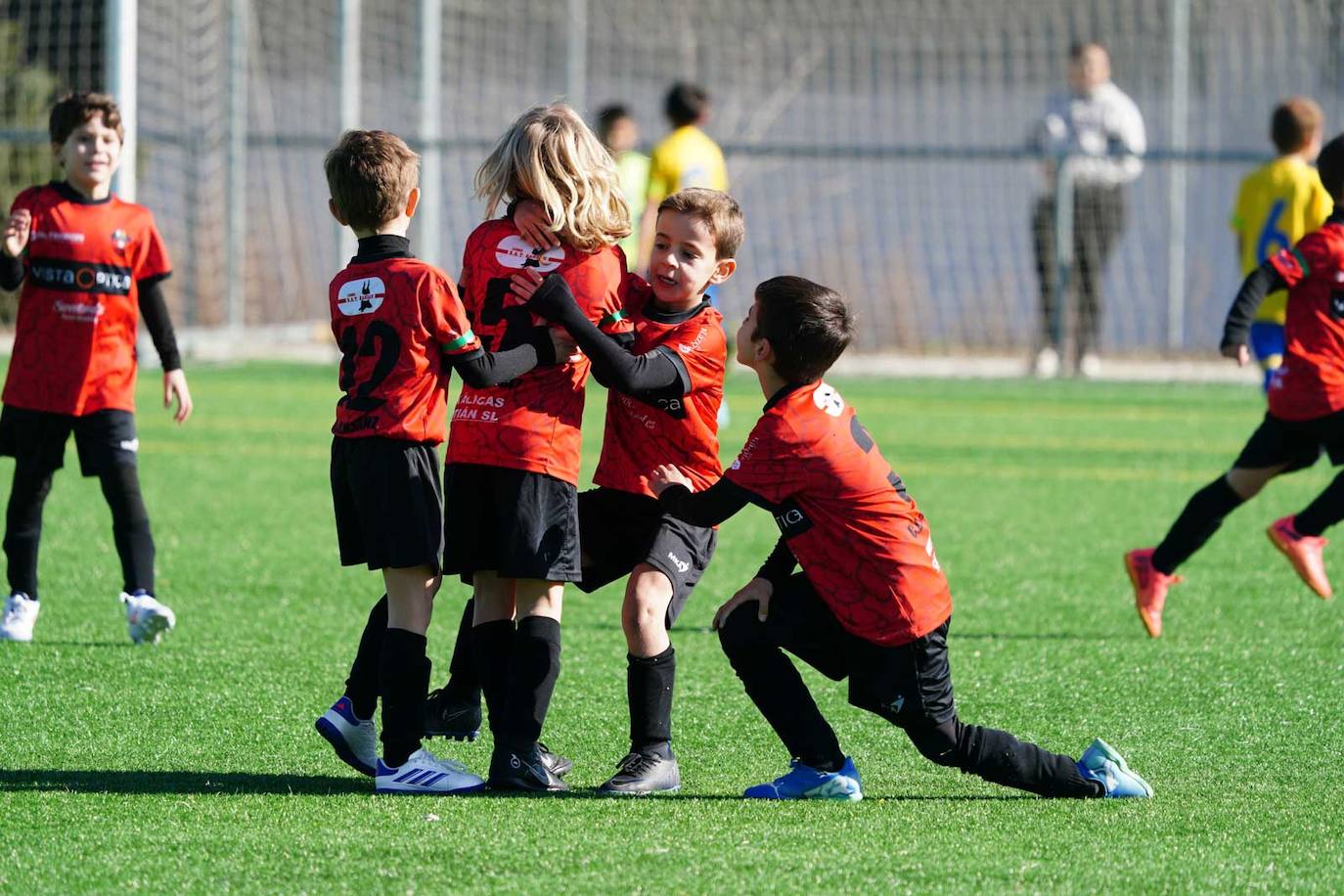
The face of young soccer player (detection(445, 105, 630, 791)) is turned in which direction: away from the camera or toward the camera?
away from the camera

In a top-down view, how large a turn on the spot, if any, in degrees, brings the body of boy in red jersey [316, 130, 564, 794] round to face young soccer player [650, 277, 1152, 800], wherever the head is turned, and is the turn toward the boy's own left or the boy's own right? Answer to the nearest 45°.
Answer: approximately 45° to the boy's own right

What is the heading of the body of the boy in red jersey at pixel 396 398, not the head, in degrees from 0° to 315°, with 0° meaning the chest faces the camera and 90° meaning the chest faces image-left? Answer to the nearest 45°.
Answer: approximately 225°

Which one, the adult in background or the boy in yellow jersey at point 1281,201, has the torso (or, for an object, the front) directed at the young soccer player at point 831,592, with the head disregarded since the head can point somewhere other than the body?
the adult in background

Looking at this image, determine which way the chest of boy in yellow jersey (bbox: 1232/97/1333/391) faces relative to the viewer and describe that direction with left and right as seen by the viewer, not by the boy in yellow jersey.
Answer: facing away from the viewer and to the right of the viewer

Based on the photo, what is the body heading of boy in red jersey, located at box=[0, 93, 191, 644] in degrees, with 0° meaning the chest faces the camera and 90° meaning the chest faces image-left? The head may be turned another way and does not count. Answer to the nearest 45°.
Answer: approximately 0°

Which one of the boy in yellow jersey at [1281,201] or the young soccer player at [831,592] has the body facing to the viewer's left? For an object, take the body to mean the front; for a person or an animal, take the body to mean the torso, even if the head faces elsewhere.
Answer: the young soccer player

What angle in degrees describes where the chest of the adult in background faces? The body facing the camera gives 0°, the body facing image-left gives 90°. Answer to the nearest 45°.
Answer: approximately 0°
